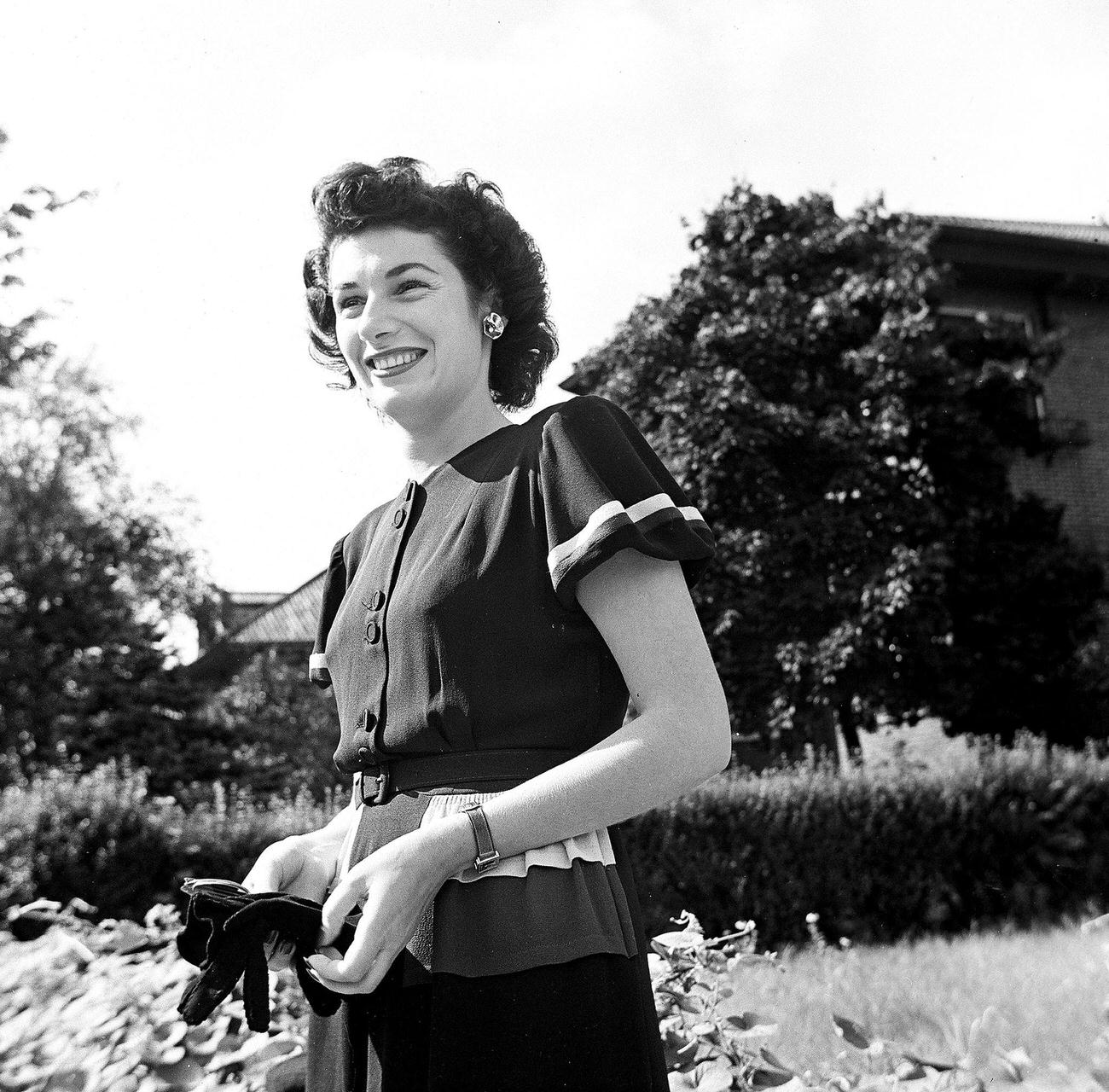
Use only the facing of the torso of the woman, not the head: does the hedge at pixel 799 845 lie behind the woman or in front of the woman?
behind

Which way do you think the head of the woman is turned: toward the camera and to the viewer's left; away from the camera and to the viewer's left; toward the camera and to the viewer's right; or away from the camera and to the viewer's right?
toward the camera and to the viewer's left

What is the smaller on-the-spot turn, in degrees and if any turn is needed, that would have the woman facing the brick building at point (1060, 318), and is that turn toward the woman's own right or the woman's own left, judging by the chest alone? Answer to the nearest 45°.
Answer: approximately 180°

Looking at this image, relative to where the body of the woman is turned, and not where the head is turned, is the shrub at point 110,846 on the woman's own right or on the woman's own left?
on the woman's own right

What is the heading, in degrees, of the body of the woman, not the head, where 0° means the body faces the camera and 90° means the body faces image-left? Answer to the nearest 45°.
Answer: approximately 45°

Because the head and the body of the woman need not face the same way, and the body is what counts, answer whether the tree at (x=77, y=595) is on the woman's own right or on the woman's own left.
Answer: on the woman's own right
